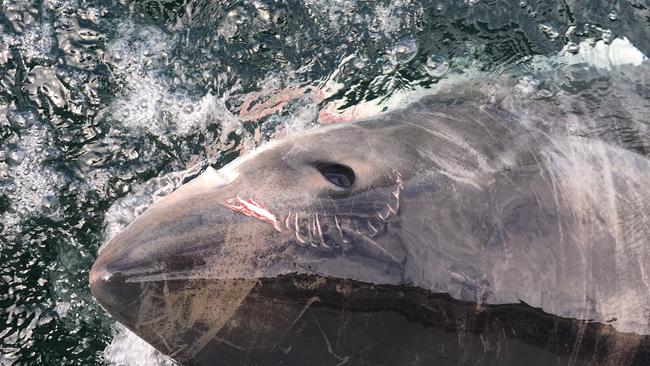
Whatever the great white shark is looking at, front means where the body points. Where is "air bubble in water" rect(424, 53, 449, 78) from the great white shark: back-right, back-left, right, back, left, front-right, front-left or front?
right

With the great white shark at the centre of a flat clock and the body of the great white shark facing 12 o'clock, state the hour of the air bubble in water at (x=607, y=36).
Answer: The air bubble in water is roughly at 4 o'clock from the great white shark.

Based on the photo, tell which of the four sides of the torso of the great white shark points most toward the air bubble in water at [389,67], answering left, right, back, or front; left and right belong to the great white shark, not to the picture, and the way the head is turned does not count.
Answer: right

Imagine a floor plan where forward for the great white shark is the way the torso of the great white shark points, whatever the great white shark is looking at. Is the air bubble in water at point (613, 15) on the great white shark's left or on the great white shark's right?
on the great white shark's right

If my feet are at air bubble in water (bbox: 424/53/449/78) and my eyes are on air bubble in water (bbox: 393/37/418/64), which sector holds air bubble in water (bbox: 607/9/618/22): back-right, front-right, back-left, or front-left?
back-right

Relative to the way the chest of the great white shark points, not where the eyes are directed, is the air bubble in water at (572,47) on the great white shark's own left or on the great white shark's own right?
on the great white shark's own right

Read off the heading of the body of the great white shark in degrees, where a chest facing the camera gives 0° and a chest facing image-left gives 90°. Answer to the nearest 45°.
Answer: approximately 90°

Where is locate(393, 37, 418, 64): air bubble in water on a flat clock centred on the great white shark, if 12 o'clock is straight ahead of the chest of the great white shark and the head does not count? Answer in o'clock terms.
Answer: The air bubble in water is roughly at 3 o'clock from the great white shark.

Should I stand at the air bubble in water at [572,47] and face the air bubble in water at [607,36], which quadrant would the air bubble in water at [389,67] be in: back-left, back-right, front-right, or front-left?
back-left

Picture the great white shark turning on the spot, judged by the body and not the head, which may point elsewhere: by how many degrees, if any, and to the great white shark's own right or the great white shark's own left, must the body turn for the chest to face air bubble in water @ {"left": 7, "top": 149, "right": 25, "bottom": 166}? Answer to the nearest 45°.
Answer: approximately 45° to the great white shark's own right

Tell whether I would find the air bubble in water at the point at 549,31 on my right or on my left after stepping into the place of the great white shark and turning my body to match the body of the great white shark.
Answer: on my right
